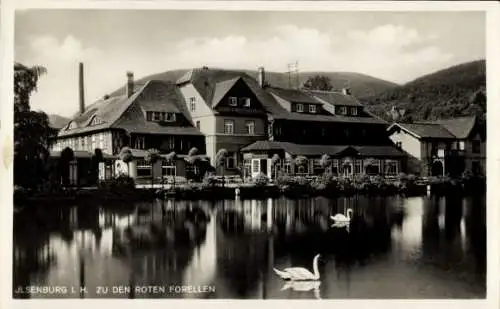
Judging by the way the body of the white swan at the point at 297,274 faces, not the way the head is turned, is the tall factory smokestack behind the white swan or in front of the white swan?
behind

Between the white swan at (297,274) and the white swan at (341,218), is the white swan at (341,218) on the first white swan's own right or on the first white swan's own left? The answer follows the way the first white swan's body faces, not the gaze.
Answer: on the first white swan's own left

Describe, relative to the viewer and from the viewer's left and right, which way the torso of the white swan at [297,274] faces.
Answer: facing to the right of the viewer
